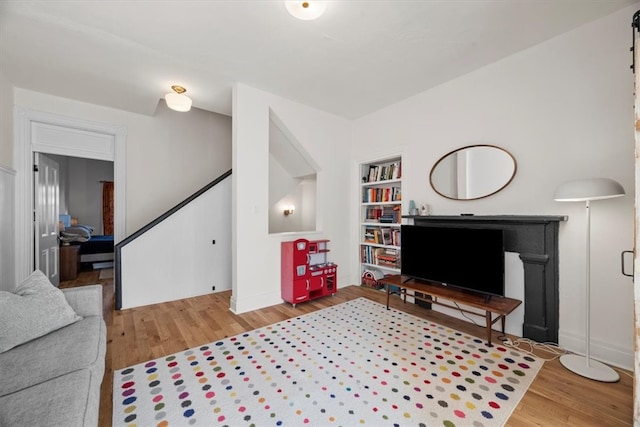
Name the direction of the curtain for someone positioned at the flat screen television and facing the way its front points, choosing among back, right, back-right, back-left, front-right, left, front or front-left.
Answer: front-right

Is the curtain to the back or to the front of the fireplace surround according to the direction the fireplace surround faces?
to the front

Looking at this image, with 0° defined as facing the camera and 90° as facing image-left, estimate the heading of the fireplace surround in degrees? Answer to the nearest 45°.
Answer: approximately 45°

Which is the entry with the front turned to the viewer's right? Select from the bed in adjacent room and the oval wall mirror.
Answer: the bed in adjacent room

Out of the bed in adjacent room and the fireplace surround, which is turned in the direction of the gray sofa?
the fireplace surround

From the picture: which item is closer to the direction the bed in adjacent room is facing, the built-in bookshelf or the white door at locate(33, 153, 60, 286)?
the built-in bookshelf

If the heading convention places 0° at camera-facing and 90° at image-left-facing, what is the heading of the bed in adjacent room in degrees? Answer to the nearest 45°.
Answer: approximately 270°

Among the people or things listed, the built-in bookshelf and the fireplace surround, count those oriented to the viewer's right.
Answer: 0

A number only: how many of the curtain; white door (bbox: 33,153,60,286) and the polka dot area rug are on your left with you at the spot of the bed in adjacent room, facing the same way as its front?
1

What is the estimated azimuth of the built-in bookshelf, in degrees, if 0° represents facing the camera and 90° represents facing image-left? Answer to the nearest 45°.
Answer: approximately 45°

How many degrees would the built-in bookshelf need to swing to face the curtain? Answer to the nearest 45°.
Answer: approximately 45° to its right

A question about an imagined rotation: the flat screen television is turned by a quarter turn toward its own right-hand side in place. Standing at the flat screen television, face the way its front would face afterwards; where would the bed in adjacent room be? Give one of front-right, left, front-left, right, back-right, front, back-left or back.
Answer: front-left

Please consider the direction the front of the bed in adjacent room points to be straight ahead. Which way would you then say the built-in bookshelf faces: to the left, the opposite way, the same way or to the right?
the opposite way
